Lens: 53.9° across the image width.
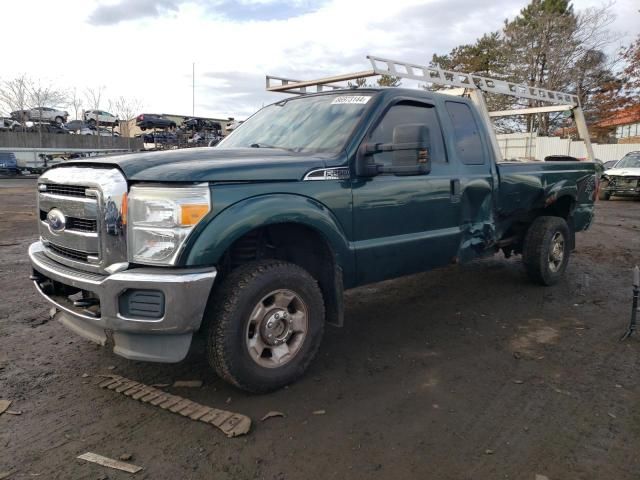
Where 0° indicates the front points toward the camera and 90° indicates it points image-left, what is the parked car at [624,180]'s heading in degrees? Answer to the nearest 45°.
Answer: approximately 45°

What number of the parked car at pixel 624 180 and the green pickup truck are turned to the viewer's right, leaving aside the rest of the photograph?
0

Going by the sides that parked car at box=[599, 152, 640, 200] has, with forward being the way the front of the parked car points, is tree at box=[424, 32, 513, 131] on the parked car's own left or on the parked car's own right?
on the parked car's own right

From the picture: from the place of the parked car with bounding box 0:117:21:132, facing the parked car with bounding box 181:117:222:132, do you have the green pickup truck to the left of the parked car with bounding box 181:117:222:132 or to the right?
right
